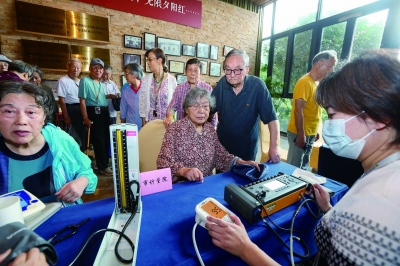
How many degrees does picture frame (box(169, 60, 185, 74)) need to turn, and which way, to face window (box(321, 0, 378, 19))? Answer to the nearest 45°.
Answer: approximately 90° to its left

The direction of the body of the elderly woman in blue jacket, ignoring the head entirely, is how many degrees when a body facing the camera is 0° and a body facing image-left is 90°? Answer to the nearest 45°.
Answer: approximately 0°

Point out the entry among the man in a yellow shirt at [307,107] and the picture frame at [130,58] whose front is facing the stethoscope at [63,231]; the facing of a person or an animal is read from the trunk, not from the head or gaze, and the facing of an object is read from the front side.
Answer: the picture frame

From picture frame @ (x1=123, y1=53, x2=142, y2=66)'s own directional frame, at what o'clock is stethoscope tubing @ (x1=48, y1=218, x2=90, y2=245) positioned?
The stethoscope tubing is roughly at 12 o'clock from the picture frame.

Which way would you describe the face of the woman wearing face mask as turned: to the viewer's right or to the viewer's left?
to the viewer's left

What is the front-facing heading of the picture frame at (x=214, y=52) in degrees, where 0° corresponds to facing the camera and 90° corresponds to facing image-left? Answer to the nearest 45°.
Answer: approximately 0°

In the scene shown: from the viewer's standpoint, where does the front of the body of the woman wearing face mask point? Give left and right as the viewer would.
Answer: facing to the left of the viewer

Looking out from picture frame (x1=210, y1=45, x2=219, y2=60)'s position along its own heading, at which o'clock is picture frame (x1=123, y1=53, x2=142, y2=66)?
picture frame (x1=123, y1=53, x2=142, y2=66) is roughly at 2 o'clock from picture frame (x1=210, y1=45, x2=219, y2=60).
